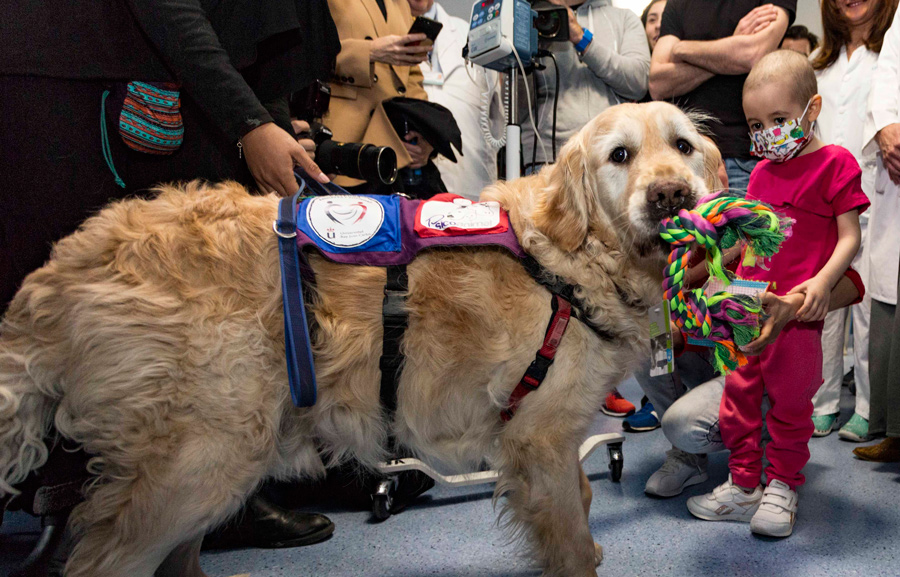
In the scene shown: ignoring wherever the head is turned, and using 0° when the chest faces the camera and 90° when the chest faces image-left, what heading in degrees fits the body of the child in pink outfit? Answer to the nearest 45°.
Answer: approximately 45°

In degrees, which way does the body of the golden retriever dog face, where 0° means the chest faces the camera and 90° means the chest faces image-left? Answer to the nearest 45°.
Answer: approximately 270°
